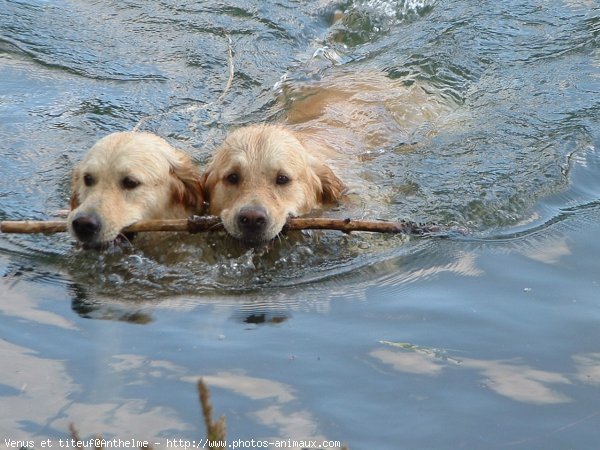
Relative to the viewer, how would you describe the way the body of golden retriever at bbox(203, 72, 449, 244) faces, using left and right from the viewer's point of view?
facing the viewer and to the left of the viewer
